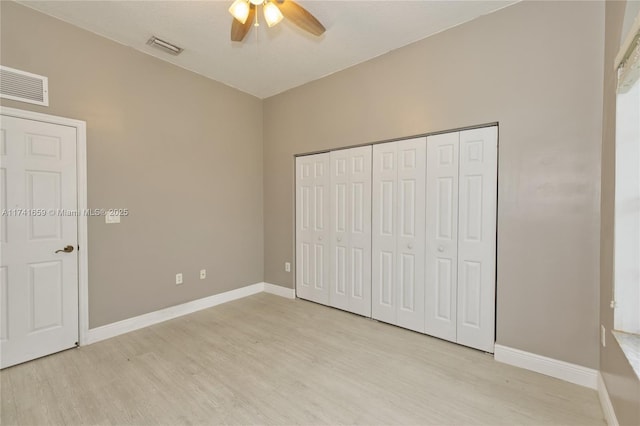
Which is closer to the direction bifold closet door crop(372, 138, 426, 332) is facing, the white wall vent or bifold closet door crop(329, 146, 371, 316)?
the white wall vent

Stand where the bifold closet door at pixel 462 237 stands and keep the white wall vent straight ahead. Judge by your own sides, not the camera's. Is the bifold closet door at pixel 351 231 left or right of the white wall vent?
right

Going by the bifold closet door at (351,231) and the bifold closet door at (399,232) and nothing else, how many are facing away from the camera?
0

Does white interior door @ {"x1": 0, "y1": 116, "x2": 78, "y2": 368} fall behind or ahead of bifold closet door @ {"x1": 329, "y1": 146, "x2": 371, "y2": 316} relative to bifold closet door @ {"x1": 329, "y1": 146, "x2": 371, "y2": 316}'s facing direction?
ahead

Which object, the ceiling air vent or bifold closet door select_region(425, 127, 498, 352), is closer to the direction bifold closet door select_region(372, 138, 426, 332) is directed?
the ceiling air vent

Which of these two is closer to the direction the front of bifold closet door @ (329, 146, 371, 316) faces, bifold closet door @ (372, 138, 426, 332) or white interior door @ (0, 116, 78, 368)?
the white interior door

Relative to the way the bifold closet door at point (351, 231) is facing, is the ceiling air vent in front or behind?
in front

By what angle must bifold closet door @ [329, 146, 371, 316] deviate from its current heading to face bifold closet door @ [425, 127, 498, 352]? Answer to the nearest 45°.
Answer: approximately 90° to its left

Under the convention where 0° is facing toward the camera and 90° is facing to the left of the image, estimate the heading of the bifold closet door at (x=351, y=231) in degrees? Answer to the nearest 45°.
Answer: approximately 45°

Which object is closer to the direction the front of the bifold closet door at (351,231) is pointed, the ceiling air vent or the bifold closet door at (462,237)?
the ceiling air vent

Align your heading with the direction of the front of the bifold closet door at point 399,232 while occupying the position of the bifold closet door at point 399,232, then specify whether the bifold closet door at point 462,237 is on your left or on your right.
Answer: on your left

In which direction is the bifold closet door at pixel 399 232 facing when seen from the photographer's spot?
facing the viewer and to the left of the viewer
